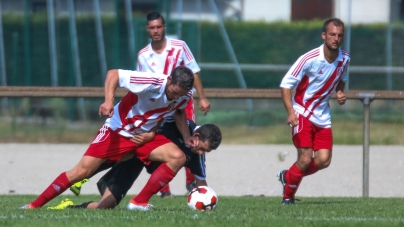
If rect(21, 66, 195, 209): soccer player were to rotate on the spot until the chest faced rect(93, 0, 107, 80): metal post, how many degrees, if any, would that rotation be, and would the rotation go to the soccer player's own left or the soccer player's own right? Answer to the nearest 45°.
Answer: approximately 135° to the soccer player's own left

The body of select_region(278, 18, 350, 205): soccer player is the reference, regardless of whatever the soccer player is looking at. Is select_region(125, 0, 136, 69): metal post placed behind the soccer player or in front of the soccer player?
behind

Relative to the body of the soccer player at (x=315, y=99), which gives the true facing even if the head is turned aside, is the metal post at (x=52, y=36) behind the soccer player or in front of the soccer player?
behind

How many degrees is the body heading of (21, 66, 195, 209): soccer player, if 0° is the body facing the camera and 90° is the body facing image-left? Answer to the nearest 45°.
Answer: approximately 315°

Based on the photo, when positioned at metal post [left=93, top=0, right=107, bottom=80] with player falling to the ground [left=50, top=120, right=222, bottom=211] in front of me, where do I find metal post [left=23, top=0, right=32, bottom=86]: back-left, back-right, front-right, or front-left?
back-right
